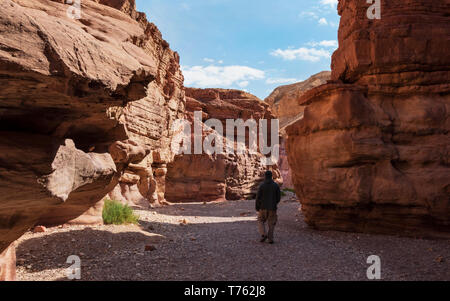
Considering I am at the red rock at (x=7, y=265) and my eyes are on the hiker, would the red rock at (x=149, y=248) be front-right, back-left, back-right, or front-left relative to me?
front-left

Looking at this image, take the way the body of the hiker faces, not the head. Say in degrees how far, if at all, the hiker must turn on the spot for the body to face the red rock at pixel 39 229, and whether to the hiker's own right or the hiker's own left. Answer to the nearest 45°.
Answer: approximately 90° to the hiker's own left

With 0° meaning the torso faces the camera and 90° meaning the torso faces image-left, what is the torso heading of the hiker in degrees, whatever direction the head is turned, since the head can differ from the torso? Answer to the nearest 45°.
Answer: approximately 180°

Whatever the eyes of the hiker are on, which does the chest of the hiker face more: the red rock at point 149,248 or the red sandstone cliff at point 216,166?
the red sandstone cliff

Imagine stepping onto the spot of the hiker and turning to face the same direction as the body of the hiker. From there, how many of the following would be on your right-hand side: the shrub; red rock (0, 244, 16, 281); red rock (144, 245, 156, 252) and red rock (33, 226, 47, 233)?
0

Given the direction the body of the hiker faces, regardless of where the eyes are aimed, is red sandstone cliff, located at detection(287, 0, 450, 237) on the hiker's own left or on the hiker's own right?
on the hiker's own right

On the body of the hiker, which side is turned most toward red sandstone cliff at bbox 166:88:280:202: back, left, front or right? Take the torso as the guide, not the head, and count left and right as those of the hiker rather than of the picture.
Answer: front

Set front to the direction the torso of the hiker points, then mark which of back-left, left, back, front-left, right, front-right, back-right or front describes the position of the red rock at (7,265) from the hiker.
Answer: back-left

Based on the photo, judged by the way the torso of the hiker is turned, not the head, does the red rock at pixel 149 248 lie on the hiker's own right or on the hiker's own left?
on the hiker's own left

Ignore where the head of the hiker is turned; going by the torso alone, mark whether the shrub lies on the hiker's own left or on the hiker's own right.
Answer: on the hiker's own left
